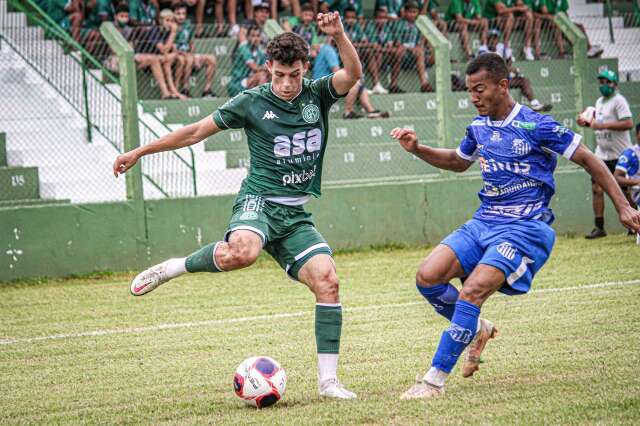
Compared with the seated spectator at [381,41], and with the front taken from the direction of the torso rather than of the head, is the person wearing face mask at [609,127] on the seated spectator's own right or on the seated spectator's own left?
on the seated spectator's own left

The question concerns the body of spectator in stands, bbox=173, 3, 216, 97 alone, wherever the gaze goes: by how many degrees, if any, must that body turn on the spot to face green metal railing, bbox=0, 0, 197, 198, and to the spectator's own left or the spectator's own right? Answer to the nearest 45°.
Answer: approximately 90° to the spectator's own right

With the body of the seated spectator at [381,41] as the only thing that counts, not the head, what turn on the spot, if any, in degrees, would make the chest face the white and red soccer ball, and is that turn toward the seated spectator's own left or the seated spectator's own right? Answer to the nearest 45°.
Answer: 0° — they already face it

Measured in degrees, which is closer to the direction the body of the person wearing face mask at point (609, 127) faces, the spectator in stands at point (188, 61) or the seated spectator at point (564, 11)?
the spectator in stands

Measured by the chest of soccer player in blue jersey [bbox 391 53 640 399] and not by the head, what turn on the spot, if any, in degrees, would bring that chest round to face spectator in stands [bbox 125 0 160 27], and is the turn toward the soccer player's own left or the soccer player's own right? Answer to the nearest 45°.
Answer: approximately 90° to the soccer player's own right

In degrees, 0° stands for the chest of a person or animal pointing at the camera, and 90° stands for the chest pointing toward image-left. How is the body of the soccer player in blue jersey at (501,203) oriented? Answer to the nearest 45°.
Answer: approximately 45°

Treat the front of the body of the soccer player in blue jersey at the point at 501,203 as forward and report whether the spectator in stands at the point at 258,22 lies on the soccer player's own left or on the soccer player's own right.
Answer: on the soccer player's own right

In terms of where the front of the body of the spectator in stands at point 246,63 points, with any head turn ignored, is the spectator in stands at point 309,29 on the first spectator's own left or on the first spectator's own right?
on the first spectator's own left
